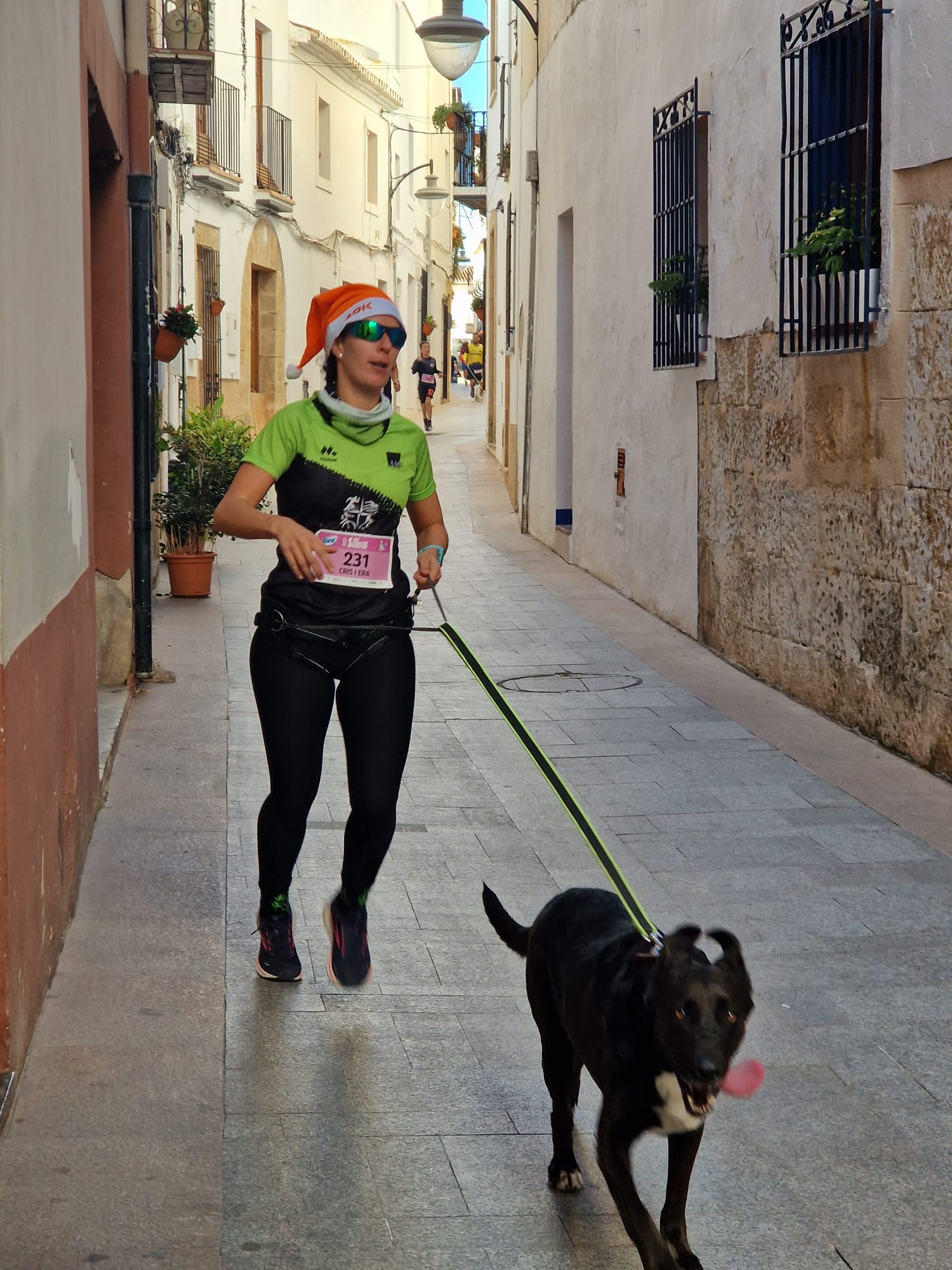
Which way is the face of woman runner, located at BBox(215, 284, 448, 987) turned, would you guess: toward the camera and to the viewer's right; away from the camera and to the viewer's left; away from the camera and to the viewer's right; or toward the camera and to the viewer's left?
toward the camera and to the viewer's right

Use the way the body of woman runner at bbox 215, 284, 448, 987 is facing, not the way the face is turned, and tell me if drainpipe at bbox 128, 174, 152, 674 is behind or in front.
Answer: behind

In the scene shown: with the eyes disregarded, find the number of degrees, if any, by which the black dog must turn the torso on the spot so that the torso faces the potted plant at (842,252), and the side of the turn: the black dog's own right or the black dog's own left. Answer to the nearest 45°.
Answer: approximately 135° to the black dog's own left

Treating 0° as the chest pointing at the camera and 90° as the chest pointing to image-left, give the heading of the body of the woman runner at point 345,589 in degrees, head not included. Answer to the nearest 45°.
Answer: approximately 0°

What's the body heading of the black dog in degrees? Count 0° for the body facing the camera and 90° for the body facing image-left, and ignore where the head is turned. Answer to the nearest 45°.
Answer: approximately 315°

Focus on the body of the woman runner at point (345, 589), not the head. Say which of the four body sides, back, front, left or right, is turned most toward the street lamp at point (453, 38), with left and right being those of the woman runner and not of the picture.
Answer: back

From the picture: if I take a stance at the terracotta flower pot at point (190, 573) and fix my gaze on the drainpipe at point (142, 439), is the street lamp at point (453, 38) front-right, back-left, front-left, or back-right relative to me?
back-left

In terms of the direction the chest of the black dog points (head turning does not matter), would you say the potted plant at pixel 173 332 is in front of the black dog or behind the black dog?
behind

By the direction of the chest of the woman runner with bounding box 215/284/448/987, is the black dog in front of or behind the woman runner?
in front

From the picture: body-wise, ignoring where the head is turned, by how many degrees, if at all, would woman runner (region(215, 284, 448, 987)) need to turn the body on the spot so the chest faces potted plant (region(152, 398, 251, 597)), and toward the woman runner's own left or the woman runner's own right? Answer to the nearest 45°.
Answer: approximately 180°

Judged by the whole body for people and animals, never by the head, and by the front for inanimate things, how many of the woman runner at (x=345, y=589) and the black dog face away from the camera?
0
